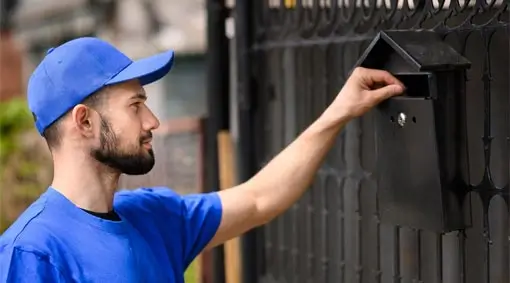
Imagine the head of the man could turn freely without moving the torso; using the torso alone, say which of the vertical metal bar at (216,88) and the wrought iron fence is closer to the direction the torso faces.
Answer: the wrought iron fence

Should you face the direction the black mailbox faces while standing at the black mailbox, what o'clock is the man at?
The man is roughly at 1 o'clock from the black mailbox.

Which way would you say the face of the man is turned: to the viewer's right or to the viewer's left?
to the viewer's right

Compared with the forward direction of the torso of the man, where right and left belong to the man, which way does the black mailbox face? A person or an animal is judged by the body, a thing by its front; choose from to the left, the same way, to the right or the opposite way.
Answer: to the right

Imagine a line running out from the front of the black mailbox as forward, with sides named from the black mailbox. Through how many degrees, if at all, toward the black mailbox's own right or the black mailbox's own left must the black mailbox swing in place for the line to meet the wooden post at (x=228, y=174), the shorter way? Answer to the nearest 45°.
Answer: approximately 90° to the black mailbox's own right
